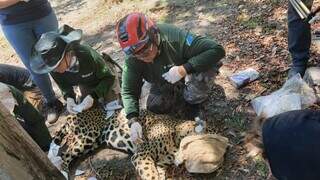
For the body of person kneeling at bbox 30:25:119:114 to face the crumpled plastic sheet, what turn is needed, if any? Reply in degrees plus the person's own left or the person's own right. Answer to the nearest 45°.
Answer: approximately 90° to the person's own left

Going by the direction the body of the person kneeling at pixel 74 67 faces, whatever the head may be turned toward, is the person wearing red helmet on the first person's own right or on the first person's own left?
on the first person's own left
